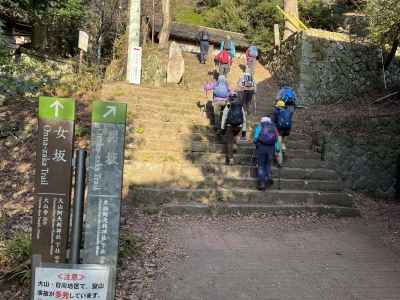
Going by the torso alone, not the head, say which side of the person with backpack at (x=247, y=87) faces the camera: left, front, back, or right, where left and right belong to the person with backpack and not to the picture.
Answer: back

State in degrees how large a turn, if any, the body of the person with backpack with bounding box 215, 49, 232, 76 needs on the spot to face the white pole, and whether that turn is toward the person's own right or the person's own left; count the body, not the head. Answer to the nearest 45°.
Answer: approximately 135° to the person's own left

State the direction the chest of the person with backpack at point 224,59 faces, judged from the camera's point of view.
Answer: away from the camera

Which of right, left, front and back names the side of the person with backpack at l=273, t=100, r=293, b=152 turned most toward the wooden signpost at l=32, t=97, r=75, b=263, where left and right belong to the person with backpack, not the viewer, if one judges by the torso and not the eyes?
back

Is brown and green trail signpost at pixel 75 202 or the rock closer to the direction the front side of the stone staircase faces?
the brown and green trail signpost

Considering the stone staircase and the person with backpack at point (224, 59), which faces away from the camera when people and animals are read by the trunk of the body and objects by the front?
the person with backpack

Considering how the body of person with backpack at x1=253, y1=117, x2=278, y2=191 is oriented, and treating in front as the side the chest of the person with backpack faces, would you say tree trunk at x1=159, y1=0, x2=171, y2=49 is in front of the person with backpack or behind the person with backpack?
in front

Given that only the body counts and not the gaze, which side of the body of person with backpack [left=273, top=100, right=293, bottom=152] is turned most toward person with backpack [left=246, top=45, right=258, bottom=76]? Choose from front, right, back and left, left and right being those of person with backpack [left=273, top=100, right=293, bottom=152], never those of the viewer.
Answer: front

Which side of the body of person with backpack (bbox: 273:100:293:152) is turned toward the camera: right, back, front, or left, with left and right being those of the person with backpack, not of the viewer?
back

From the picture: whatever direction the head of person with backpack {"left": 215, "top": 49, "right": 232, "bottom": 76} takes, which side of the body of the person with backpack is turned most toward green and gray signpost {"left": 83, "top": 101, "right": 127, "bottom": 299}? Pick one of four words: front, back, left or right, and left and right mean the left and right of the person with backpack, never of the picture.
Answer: back

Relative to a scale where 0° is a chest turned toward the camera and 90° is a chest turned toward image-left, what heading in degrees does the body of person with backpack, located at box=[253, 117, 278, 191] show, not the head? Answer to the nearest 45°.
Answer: approximately 180°

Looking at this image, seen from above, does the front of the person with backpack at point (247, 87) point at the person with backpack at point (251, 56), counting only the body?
yes
